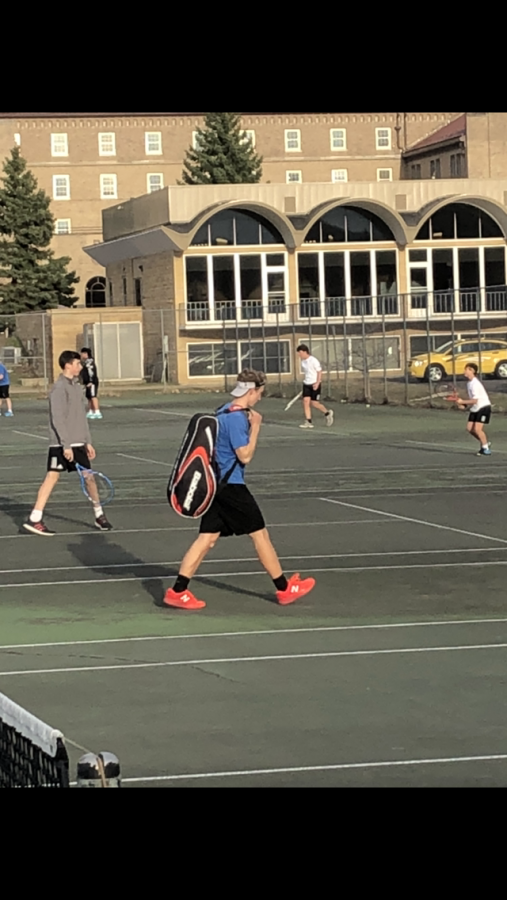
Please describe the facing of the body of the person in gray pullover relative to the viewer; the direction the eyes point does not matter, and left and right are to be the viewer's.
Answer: facing to the right of the viewer

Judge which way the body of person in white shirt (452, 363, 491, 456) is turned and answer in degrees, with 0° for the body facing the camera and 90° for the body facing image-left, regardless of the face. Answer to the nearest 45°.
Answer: approximately 90°

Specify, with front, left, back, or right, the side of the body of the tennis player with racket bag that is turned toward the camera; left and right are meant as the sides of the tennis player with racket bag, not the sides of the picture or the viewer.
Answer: right

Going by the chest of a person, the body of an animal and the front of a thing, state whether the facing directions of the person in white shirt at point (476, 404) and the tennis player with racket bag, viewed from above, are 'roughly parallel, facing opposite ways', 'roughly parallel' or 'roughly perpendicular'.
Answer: roughly parallel, facing opposite ways

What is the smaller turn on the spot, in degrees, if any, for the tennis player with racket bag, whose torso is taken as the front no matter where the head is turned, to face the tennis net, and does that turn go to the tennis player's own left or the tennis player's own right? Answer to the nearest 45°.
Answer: approximately 90° to the tennis player's own right

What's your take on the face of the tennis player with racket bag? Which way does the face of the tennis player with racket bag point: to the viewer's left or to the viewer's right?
to the viewer's right

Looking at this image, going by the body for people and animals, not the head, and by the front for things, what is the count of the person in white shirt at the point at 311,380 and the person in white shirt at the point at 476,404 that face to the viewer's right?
0

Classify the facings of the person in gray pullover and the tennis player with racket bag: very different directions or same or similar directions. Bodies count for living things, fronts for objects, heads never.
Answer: same or similar directions
